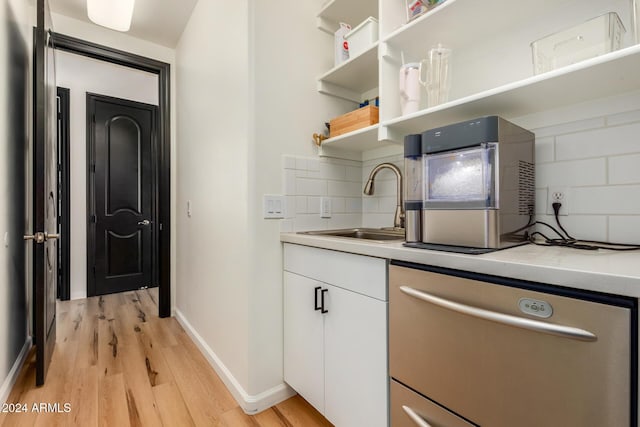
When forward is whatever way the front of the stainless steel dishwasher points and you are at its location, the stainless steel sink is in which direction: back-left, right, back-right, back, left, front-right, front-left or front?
right

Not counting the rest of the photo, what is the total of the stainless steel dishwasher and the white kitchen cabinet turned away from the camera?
0

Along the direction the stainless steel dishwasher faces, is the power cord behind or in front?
behind

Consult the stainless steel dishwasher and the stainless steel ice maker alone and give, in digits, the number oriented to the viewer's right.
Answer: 0

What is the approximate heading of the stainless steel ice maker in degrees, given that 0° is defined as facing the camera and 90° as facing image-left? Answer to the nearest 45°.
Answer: approximately 45°
